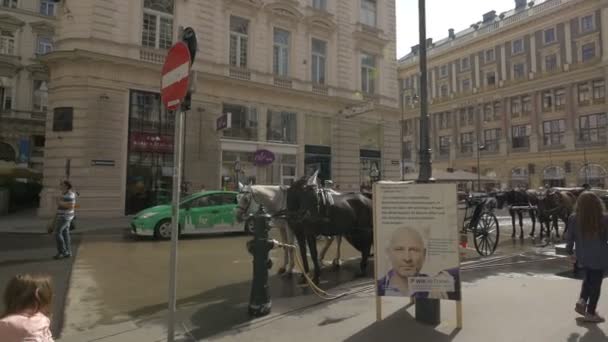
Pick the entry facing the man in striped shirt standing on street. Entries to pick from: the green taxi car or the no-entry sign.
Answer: the green taxi car

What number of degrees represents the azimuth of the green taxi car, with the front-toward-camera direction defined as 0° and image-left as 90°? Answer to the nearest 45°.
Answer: approximately 45°

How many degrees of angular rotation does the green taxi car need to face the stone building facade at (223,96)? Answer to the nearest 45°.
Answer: approximately 135° to its right

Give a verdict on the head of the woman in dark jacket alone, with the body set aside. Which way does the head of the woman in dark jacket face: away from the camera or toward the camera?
away from the camera

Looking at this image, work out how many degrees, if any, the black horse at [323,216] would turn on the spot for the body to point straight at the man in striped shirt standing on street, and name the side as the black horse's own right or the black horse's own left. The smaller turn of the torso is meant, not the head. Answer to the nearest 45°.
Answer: approximately 45° to the black horse's own right

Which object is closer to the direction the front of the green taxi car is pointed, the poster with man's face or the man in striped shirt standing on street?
the man in striped shirt standing on street

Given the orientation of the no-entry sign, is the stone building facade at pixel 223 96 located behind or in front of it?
behind

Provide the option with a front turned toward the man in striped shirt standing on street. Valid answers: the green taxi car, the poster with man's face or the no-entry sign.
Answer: the green taxi car

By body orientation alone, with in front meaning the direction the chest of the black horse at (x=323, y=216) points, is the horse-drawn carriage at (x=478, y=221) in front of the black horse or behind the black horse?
behind
